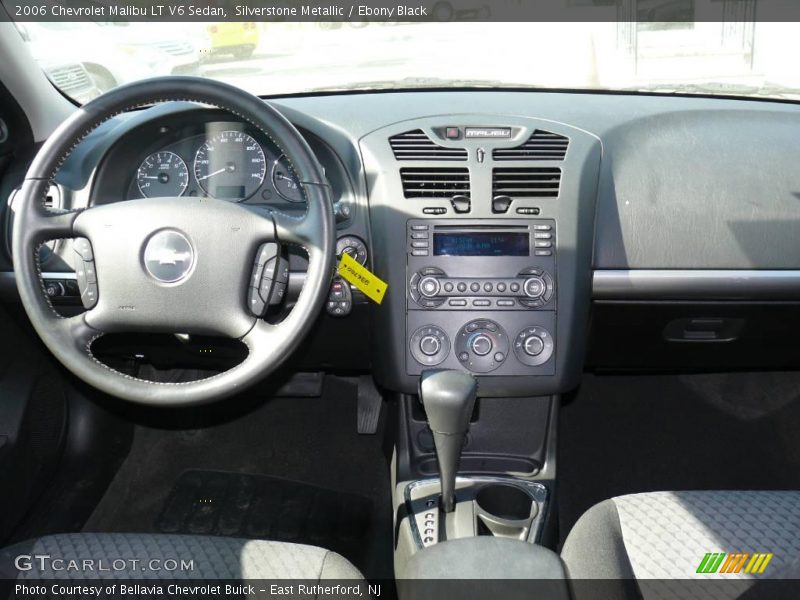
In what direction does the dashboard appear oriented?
toward the camera
